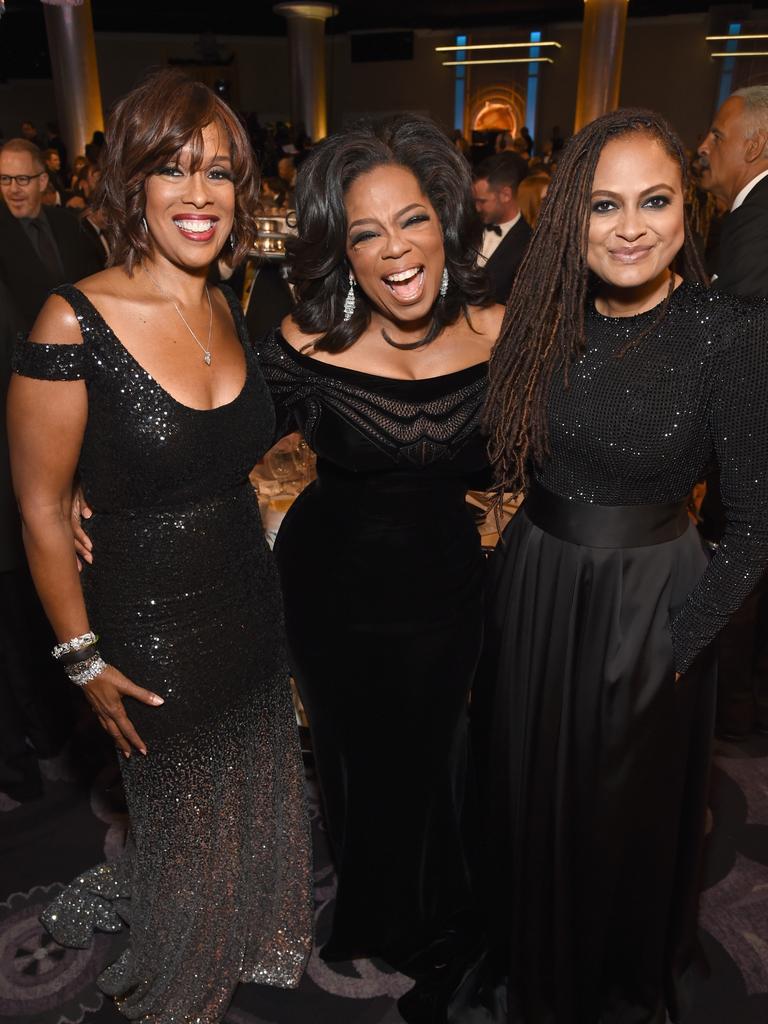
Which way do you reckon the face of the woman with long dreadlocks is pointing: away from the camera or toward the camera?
toward the camera

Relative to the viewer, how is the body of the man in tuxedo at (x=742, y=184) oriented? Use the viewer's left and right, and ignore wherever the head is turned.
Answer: facing to the left of the viewer

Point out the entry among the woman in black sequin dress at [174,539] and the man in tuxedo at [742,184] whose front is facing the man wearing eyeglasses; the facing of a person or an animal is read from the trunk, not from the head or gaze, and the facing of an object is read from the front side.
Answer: the man in tuxedo

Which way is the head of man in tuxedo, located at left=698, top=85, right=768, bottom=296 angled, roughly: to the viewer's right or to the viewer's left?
to the viewer's left

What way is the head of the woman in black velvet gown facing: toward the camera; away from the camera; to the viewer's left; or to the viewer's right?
toward the camera

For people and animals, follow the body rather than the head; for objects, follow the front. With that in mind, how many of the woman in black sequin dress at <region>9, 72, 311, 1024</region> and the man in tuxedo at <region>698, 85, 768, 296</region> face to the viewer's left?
1

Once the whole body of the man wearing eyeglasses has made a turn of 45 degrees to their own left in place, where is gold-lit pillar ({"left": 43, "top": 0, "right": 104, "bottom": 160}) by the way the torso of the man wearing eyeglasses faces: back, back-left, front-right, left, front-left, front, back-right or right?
back

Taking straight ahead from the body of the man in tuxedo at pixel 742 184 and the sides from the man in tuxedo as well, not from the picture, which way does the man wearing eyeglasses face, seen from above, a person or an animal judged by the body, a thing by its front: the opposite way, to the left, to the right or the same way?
to the left

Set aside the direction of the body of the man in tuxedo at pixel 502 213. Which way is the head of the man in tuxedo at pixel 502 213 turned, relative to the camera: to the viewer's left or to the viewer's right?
to the viewer's left

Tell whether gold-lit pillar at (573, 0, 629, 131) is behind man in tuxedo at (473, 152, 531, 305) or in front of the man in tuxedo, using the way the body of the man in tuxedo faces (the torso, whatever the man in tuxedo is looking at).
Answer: behind

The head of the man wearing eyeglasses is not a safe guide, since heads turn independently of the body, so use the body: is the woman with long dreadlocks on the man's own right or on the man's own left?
on the man's own left

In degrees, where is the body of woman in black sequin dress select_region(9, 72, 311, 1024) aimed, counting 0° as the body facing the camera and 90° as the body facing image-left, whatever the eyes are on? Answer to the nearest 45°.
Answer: approximately 315°

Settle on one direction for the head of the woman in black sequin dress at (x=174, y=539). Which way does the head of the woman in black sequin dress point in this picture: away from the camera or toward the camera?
toward the camera

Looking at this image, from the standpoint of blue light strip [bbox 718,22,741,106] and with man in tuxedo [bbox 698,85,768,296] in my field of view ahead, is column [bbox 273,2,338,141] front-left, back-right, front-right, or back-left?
front-right

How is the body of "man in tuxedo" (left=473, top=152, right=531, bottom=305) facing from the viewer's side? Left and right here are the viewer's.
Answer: facing the viewer and to the left of the viewer
